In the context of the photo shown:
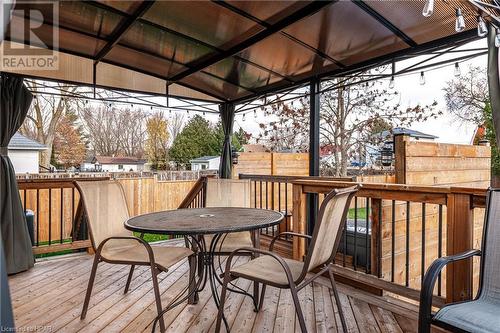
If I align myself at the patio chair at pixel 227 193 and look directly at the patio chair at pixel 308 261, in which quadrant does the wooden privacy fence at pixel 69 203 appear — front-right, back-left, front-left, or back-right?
back-right

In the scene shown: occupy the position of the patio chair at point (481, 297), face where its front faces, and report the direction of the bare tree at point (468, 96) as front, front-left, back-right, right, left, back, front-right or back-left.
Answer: back-right

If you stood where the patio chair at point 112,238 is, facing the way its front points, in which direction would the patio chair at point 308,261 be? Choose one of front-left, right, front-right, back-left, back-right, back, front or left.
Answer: front

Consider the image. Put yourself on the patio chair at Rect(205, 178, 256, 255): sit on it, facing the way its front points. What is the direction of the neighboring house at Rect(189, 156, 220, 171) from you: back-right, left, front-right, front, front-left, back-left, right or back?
back

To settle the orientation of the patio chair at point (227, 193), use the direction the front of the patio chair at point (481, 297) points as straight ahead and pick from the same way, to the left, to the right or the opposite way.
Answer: to the left

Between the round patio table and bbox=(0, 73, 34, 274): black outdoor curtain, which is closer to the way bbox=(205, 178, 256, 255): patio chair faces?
the round patio table

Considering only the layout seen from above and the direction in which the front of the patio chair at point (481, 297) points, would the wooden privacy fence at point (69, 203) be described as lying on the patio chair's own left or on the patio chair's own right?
on the patio chair's own right

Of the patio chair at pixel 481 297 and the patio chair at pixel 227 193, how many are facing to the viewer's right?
0

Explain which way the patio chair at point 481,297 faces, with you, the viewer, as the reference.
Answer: facing the viewer and to the left of the viewer

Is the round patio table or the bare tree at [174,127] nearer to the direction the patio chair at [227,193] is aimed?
the round patio table

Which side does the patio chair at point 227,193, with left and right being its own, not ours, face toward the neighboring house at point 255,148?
back

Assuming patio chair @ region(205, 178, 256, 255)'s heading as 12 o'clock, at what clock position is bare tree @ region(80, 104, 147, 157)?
The bare tree is roughly at 5 o'clock from the patio chair.

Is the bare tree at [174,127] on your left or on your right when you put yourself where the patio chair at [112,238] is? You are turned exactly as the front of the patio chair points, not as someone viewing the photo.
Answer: on your left

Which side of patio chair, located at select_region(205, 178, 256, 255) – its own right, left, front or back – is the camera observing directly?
front

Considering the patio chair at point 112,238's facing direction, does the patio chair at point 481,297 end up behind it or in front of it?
in front
